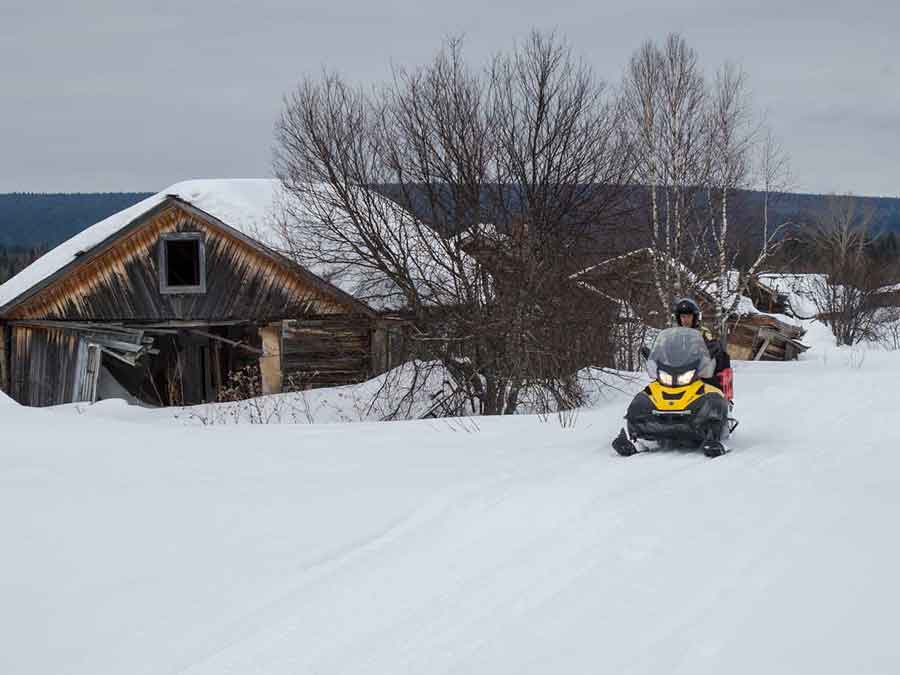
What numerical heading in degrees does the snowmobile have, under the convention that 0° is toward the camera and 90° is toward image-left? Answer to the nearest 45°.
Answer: approximately 0°

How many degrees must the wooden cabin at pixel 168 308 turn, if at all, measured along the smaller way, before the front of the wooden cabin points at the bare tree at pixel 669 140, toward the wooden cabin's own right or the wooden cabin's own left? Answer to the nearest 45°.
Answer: approximately 90° to the wooden cabin's own left

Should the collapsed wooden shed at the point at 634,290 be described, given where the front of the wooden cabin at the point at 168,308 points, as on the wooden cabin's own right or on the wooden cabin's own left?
on the wooden cabin's own left

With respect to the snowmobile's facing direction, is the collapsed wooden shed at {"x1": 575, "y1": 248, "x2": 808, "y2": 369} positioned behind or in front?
behind

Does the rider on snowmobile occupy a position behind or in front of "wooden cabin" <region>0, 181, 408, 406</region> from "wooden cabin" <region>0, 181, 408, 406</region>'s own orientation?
in front

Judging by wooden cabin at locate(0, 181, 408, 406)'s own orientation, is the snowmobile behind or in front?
in front

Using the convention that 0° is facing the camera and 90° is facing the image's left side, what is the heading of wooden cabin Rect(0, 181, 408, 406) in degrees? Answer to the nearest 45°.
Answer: approximately 0°

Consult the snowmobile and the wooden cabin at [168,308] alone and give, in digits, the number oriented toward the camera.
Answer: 2

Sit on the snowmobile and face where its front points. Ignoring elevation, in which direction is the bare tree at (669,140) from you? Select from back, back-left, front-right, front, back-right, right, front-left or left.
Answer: back
